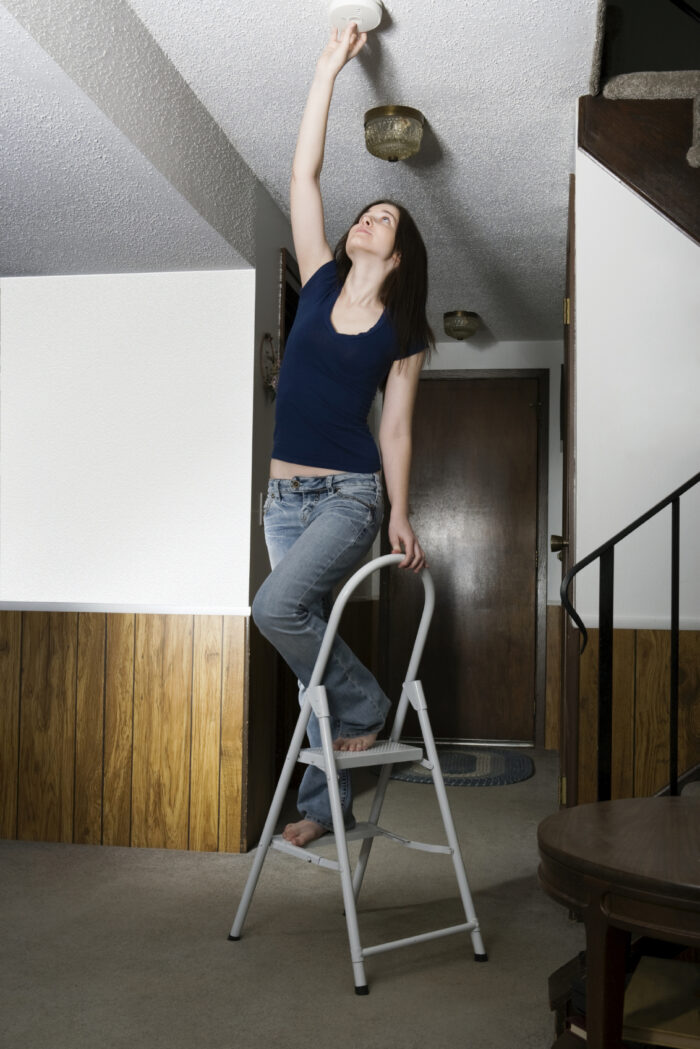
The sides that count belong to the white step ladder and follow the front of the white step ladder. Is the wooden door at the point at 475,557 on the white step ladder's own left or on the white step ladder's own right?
on the white step ladder's own right

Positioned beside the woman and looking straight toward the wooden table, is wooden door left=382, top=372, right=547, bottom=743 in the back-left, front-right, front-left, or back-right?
back-left

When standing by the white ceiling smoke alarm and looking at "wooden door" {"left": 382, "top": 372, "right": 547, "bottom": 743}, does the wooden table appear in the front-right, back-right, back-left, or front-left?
back-right
